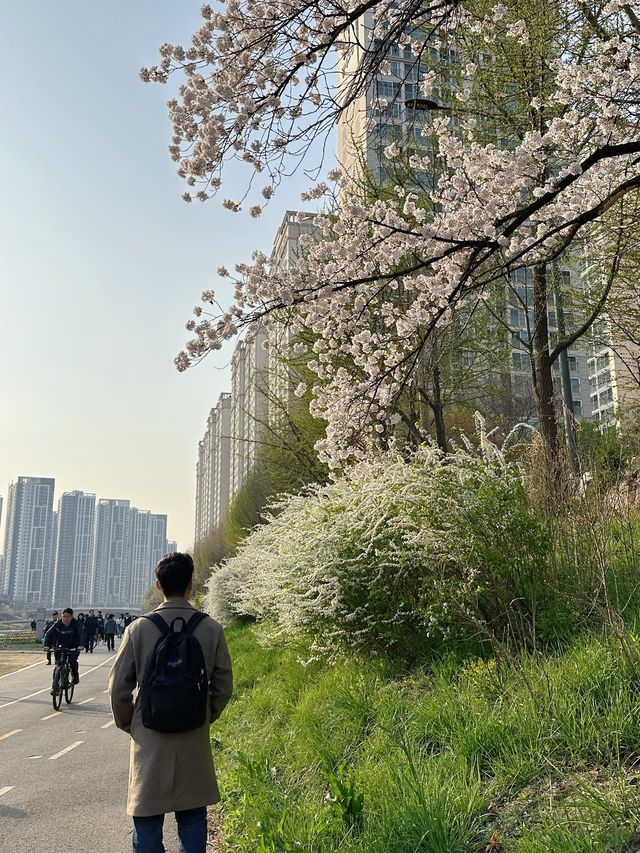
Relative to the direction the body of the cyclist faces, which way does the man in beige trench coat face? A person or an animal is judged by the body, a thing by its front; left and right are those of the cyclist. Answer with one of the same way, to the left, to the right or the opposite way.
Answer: the opposite way

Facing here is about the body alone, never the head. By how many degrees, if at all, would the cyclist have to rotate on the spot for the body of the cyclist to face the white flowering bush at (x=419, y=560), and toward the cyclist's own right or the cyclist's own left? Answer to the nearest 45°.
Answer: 0° — they already face it

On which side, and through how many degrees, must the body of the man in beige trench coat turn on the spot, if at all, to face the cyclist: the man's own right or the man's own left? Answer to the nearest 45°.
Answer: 0° — they already face them

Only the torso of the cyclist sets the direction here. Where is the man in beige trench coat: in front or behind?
in front

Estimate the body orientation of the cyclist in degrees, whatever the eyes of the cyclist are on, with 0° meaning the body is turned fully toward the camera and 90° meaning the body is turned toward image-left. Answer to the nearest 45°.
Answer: approximately 0°

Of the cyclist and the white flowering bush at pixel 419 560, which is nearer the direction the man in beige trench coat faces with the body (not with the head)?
the cyclist

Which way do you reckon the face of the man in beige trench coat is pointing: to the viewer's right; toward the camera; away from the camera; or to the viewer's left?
away from the camera

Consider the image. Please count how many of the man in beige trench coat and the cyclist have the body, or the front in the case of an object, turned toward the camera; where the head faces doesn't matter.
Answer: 1

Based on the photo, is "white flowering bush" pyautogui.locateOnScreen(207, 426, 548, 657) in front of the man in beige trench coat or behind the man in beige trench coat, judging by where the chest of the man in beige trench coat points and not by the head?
in front

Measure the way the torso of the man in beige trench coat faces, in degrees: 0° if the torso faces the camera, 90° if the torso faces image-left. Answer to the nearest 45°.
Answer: approximately 180°

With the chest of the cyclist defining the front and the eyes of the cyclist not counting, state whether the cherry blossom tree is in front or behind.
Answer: in front

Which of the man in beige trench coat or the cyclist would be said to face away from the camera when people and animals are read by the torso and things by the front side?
the man in beige trench coat
